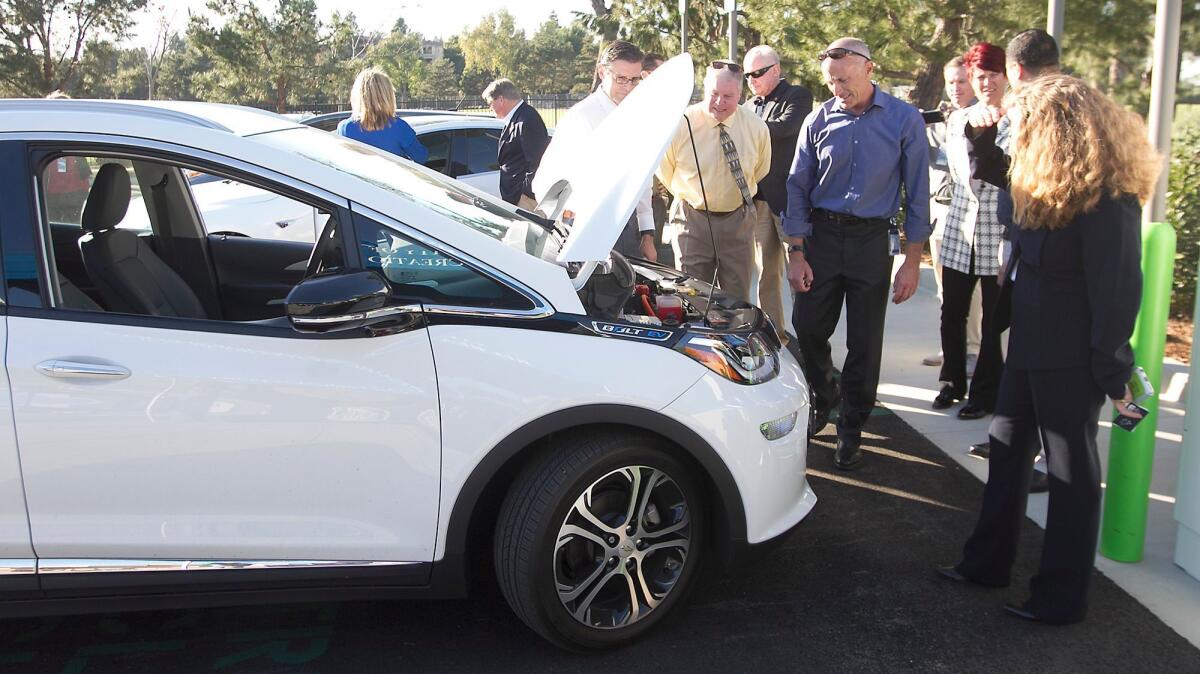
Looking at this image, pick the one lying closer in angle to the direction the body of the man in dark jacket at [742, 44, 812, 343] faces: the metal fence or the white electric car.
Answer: the white electric car

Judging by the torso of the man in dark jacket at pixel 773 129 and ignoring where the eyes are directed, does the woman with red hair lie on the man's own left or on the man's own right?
on the man's own left

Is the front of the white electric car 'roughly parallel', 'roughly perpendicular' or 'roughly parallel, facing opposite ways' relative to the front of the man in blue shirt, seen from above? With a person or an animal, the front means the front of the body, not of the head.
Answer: roughly perpendicular

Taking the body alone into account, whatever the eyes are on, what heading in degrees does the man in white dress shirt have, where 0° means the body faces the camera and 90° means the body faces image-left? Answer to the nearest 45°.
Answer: approximately 315°

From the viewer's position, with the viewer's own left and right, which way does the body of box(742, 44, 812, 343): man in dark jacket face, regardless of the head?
facing the viewer and to the left of the viewer

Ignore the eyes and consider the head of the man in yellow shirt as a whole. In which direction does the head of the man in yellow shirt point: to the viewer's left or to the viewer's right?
to the viewer's left

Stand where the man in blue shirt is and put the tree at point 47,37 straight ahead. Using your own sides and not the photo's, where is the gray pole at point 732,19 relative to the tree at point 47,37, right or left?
right

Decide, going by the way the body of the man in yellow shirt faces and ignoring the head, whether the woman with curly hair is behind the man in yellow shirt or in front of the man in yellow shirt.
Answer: in front

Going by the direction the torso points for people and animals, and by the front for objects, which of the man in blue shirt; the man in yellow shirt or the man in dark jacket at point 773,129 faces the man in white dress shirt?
the man in dark jacket

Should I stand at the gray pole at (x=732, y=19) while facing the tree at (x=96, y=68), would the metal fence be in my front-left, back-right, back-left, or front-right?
front-right

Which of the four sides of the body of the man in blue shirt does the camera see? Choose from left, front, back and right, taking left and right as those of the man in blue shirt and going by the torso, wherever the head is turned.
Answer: front

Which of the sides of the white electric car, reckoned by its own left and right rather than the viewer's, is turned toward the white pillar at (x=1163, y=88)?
front

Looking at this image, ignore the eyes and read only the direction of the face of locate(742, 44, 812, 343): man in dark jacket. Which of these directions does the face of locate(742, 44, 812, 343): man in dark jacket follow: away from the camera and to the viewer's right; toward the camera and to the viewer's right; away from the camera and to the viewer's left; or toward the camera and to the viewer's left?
toward the camera and to the viewer's left

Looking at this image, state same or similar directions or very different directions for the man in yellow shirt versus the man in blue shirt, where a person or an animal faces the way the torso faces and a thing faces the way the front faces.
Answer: same or similar directions

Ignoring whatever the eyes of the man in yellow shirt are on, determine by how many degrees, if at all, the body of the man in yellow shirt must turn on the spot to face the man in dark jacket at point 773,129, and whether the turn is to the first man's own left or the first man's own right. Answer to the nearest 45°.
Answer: approximately 180°

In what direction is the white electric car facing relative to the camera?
to the viewer's right

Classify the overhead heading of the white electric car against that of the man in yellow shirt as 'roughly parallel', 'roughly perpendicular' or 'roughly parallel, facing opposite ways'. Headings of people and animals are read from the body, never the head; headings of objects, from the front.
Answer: roughly perpendicular

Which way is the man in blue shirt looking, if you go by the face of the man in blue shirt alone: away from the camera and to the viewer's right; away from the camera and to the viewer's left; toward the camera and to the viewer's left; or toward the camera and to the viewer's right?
toward the camera and to the viewer's left

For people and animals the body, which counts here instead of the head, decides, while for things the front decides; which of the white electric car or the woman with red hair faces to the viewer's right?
the white electric car
